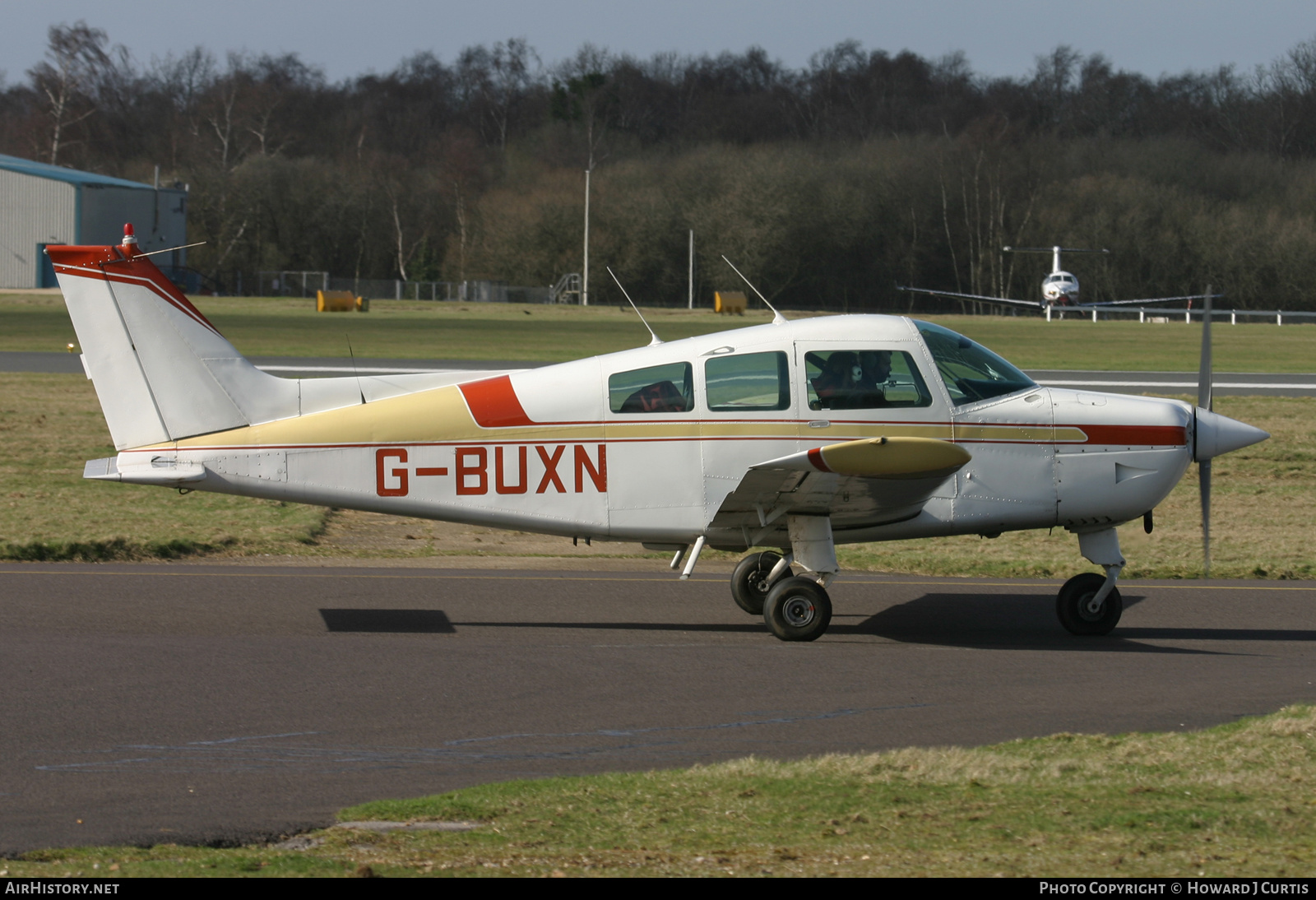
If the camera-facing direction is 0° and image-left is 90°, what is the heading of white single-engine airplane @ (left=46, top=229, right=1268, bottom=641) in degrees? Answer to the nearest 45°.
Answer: approximately 270°
